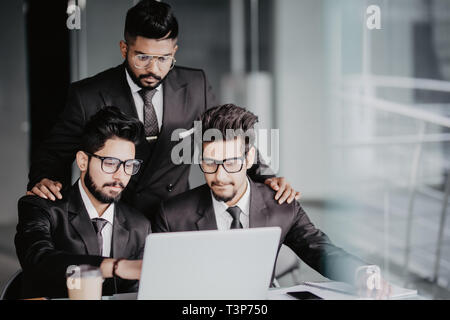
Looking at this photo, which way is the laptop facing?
away from the camera

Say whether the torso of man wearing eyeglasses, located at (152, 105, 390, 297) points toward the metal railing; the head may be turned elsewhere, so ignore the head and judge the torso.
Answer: no

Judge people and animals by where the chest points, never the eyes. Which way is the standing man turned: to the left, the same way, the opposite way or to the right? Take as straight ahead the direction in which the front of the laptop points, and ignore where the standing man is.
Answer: the opposite way

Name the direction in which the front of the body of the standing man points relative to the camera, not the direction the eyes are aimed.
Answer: toward the camera

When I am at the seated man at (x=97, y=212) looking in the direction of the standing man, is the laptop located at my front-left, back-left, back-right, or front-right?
back-right

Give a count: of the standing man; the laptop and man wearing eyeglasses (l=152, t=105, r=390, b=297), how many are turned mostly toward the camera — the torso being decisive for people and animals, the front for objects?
2

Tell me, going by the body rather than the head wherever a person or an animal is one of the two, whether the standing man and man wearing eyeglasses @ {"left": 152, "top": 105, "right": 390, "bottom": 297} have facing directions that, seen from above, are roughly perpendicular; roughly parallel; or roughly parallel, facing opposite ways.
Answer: roughly parallel

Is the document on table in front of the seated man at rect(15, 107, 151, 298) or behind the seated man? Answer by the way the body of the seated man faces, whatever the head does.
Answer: in front

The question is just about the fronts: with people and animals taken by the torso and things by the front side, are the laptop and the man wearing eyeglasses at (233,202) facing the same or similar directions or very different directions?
very different directions

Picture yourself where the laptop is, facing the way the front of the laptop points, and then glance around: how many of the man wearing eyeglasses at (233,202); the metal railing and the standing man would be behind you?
0

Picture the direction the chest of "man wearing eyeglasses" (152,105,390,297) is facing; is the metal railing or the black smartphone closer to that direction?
the black smartphone

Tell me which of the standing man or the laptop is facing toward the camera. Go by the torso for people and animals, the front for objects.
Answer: the standing man

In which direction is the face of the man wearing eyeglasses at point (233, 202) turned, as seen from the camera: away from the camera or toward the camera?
toward the camera

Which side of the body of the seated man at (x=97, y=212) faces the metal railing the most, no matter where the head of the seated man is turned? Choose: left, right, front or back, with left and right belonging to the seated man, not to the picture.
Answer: left

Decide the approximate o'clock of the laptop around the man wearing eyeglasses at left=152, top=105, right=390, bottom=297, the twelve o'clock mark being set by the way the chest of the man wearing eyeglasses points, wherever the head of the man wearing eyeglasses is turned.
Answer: The laptop is roughly at 12 o'clock from the man wearing eyeglasses.

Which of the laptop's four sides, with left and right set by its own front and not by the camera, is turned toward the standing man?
front

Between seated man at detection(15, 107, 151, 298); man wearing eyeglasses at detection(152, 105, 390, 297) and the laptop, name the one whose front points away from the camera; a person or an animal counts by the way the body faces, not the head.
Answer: the laptop

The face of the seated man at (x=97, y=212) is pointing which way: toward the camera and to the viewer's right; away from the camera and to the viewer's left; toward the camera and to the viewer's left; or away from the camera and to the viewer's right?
toward the camera and to the viewer's right
